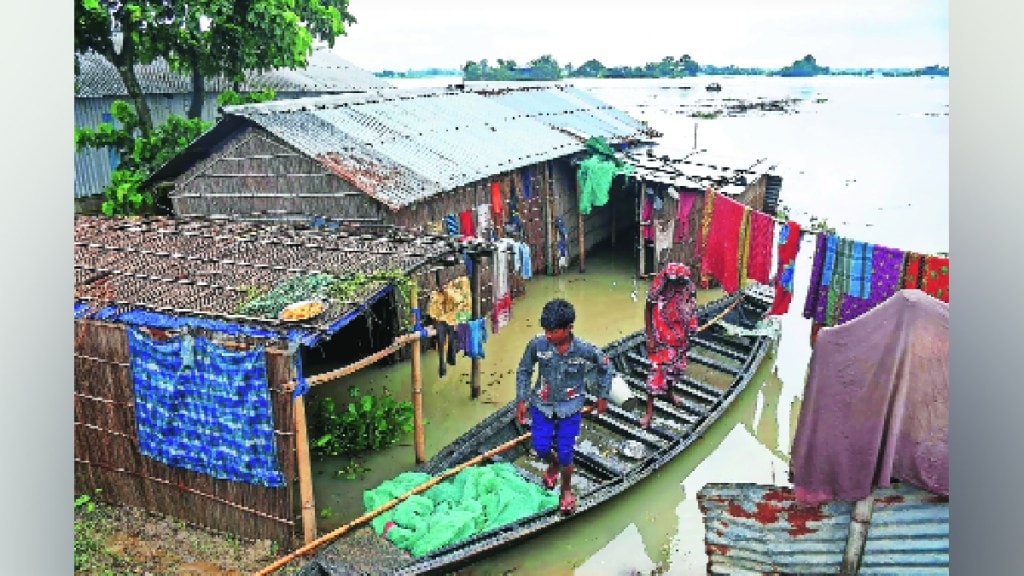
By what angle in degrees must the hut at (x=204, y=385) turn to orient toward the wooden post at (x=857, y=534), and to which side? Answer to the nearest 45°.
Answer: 0° — it already faces it

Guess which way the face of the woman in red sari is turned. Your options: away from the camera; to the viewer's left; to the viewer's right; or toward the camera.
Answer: toward the camera

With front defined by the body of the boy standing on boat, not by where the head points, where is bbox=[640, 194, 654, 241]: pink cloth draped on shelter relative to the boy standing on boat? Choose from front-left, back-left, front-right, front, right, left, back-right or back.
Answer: back

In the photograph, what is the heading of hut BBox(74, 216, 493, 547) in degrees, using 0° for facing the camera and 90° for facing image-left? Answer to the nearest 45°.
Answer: approximately 315°

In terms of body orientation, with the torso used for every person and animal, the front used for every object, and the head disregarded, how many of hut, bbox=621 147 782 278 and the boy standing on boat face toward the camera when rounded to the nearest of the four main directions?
2

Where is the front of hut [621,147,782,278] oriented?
toward the camera

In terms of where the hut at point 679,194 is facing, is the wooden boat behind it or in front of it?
in front

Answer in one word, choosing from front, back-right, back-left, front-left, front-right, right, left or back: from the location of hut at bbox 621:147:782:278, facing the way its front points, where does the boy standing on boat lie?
front

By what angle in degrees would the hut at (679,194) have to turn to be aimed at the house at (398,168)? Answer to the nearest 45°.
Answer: approximately 45° to its right

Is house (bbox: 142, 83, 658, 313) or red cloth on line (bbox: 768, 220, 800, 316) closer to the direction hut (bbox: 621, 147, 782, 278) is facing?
the red cloth on line

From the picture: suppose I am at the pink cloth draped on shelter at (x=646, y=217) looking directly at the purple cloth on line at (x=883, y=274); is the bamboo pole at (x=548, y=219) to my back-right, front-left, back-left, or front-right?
back-right

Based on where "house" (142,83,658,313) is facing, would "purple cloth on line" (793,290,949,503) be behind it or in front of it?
in front
